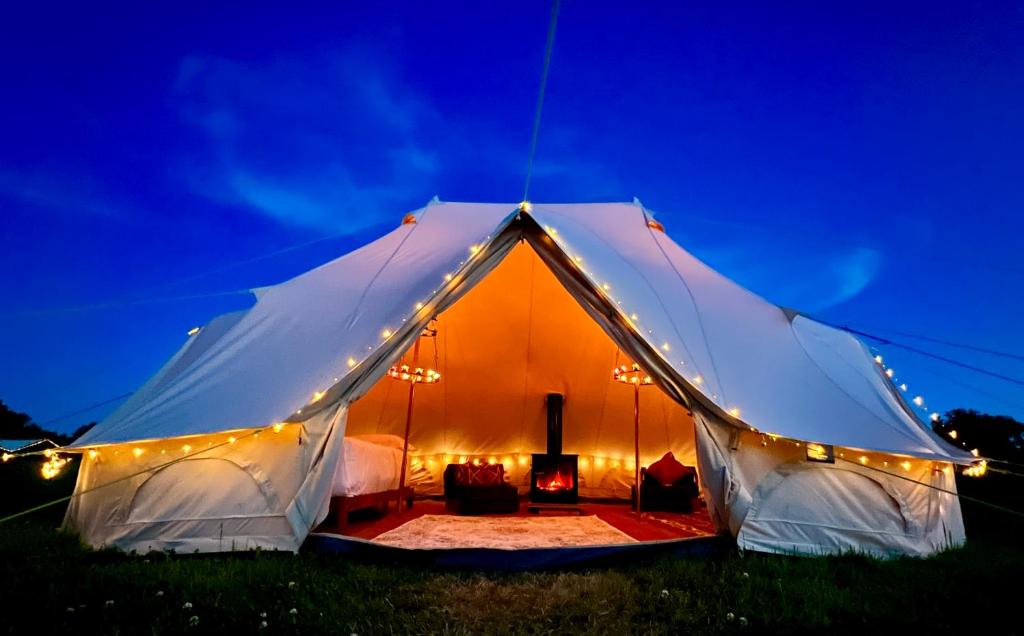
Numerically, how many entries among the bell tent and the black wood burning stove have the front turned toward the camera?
2

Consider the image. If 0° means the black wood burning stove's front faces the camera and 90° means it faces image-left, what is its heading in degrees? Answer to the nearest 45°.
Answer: approximately 0°

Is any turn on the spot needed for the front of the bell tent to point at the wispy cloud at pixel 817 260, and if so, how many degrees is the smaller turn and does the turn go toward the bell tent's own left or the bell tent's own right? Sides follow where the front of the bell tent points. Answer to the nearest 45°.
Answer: approximately 135° to the bell tent's own left

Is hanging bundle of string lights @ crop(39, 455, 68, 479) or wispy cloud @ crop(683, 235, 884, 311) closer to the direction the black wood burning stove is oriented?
the hanging bundle of string lights

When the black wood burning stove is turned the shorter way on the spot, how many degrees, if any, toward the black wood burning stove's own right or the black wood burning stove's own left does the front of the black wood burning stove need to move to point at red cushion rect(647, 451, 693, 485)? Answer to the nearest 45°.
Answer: approximately 90° to the black wood burning stove's own left

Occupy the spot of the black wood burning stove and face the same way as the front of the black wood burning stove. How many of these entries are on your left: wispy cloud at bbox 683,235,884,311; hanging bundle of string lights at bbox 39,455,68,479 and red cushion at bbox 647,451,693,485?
2
